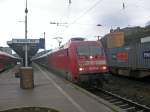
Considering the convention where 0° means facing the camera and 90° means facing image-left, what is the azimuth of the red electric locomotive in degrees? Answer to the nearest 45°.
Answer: approximately 315°

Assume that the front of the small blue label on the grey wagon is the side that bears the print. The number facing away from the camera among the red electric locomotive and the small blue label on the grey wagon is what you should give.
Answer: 0

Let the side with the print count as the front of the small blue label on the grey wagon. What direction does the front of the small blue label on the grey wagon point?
toward the camera

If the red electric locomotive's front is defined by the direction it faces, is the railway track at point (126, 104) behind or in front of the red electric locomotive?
in front

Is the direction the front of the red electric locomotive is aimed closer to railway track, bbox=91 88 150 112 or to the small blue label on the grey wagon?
the railway track

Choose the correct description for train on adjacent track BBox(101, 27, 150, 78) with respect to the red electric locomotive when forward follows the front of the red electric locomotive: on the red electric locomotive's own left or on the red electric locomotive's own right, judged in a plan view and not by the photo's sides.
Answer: on the red electric locomotive's own left
